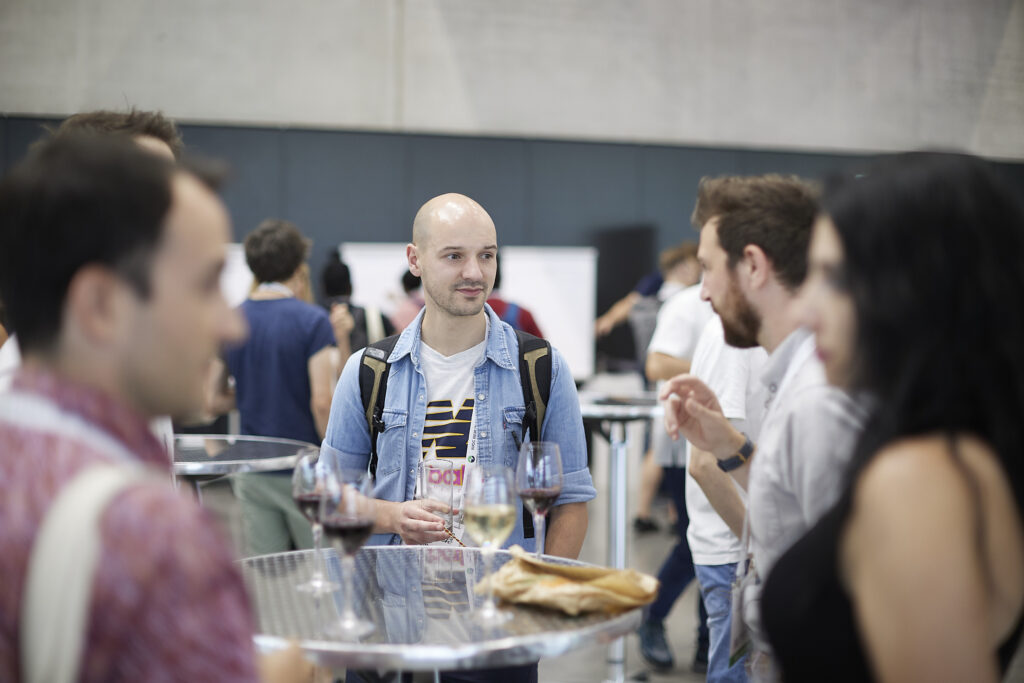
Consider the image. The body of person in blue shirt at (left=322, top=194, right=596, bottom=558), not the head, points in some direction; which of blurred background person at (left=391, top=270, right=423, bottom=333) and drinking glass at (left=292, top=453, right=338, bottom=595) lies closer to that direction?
the drinking glass

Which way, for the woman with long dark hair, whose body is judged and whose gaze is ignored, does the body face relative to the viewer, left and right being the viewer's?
facing to the left of the viewer

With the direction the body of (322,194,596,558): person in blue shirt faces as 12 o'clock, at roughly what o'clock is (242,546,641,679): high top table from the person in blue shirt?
The high top table is roughly at 12 o'clock from the person in blue shirt.

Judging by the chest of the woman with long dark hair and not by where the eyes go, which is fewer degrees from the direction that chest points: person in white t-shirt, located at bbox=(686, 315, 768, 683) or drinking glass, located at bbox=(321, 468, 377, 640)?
the drinking glass

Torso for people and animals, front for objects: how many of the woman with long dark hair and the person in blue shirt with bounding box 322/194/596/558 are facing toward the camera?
1

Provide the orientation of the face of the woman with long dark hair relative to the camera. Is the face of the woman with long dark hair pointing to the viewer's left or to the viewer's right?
to the viewer's left

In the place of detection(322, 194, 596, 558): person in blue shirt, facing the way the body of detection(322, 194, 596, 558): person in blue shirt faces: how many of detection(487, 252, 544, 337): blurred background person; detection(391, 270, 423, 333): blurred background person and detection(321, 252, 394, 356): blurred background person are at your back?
3

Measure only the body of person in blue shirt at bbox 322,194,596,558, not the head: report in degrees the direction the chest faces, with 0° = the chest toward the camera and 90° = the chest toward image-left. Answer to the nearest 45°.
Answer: approximately 0°
